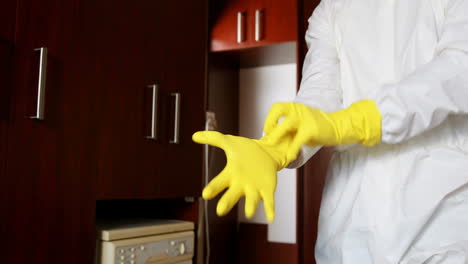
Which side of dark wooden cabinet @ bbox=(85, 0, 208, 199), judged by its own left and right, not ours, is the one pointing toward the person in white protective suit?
front

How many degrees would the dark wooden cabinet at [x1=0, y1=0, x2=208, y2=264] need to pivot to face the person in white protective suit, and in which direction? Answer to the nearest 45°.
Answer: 0° — it already faces them

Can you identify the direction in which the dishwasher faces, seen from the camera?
facing the viewer and to the right of the viewer

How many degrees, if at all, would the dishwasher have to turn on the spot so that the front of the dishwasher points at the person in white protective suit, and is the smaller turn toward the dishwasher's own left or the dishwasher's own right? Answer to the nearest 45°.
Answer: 0° — it already faces them

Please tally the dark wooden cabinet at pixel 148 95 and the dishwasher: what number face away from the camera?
0

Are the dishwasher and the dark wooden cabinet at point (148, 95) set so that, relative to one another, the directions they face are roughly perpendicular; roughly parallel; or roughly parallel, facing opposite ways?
roughly parallel

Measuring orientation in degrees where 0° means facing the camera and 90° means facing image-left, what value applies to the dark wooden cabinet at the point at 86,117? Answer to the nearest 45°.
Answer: approximately 315°
